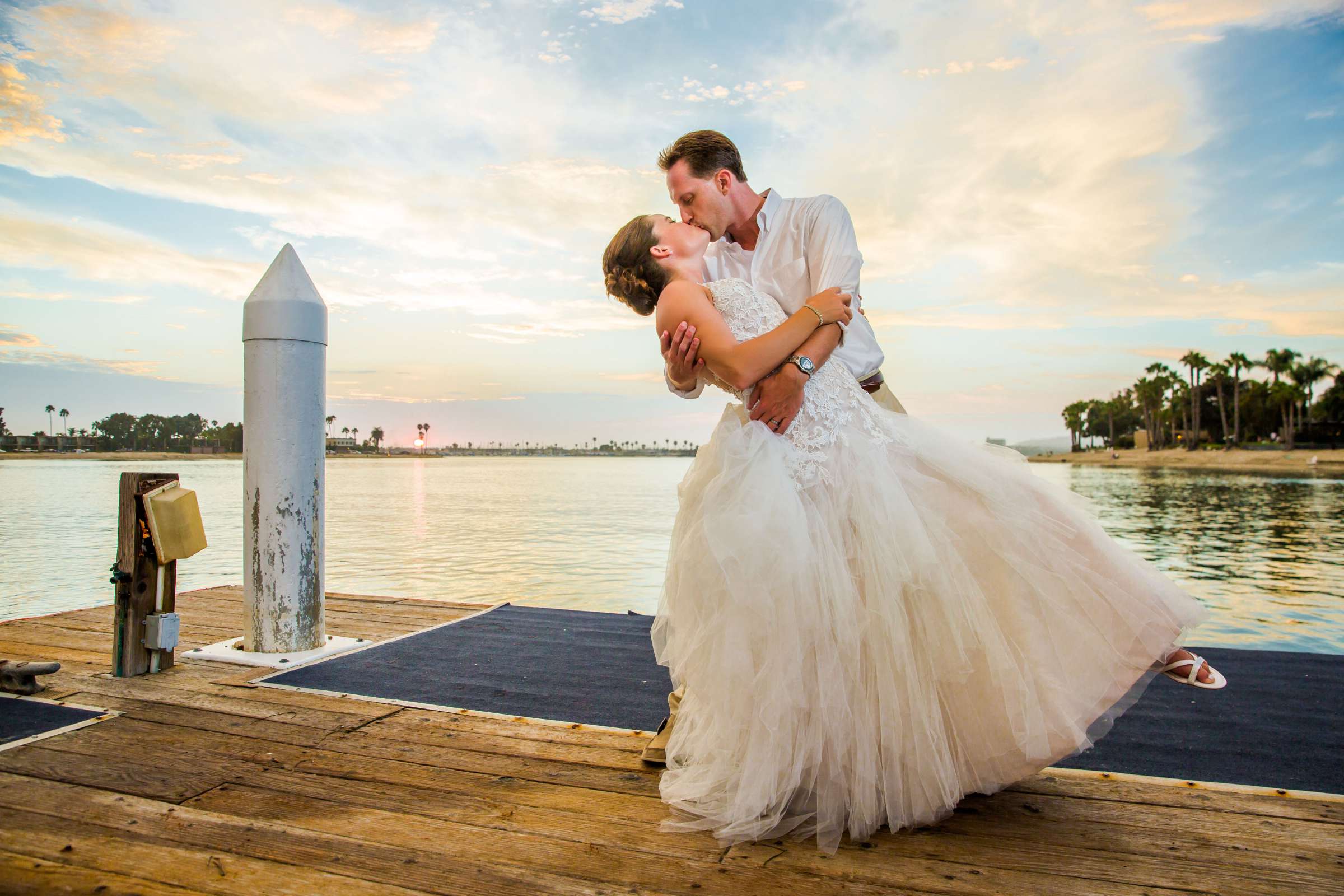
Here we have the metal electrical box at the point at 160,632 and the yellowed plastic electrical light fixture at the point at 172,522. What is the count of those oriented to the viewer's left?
0

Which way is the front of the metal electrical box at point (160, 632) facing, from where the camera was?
facing the viewer and to the right of the viewer

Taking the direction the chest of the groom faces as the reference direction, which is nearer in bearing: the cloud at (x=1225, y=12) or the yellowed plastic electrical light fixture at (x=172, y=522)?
the yellowed plastic electrical light fixture

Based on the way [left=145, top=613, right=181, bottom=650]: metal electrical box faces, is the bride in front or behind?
in front

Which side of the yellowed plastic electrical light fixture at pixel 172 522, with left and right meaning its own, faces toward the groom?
front

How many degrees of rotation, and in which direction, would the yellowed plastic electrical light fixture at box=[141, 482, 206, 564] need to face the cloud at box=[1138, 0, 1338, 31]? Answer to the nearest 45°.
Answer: approximately 45° to its left

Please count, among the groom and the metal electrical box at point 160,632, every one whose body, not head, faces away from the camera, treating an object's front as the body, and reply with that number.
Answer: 0

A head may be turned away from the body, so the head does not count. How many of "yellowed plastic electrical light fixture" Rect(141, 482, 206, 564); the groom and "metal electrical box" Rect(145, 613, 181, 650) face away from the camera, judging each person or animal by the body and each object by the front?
0

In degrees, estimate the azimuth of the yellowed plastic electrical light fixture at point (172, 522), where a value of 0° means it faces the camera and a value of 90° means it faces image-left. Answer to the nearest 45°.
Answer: approximately 315°

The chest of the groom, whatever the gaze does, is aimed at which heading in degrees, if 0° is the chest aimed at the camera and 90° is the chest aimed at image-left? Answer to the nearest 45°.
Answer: approximately 45°

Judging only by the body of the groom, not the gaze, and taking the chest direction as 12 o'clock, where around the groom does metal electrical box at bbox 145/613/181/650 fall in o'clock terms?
The metal electrical box is roughly at 2 o'clock from the groom.

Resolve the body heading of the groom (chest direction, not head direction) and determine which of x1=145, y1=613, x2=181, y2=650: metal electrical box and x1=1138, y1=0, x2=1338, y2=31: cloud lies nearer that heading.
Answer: the metal electrical box
